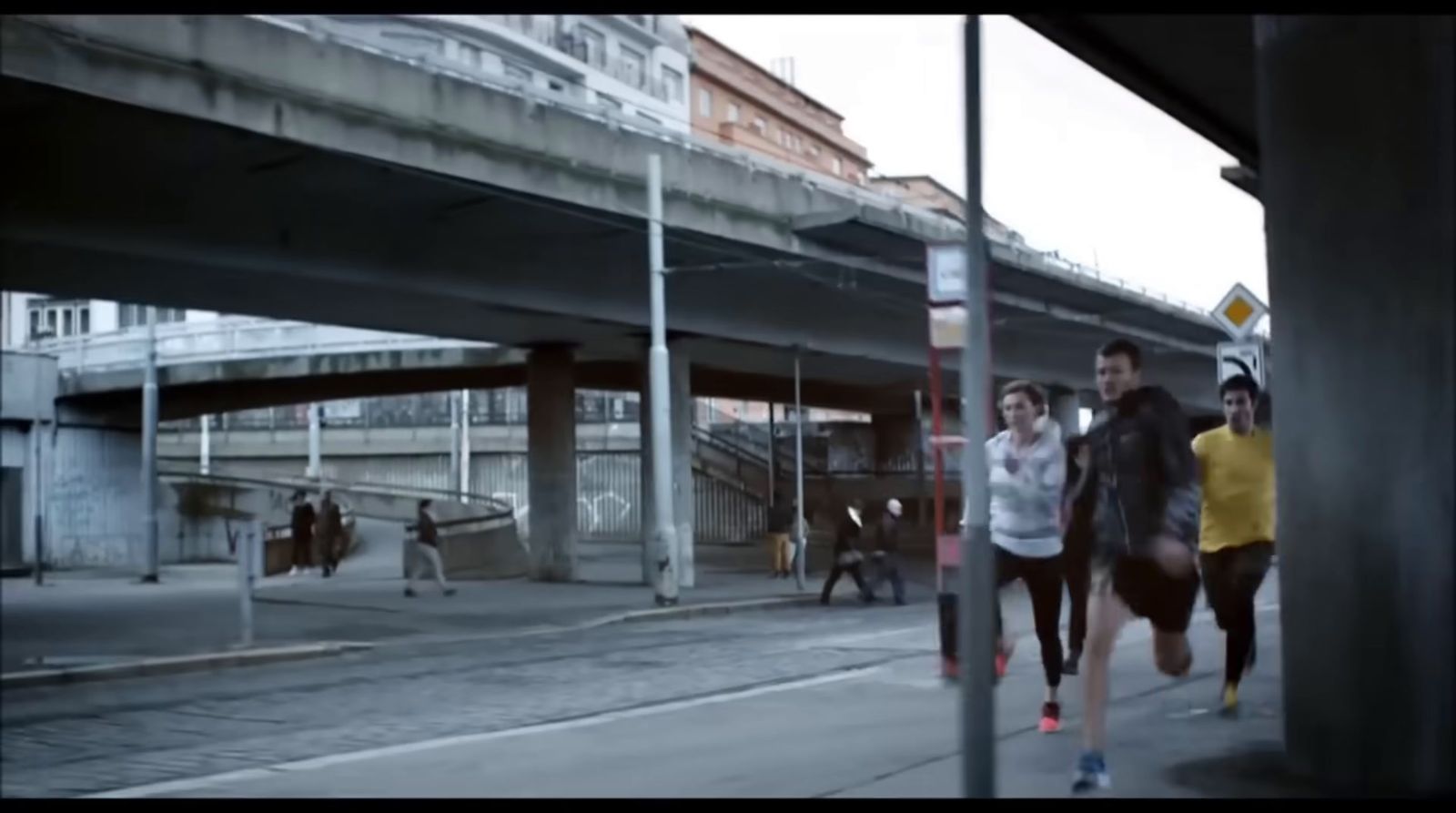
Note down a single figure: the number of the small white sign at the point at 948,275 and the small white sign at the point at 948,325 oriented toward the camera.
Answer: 2

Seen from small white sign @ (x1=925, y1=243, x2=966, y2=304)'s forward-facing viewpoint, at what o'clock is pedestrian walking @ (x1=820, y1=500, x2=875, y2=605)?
The pedestrian walking is roughly at 6 o'clock from the small white sign.

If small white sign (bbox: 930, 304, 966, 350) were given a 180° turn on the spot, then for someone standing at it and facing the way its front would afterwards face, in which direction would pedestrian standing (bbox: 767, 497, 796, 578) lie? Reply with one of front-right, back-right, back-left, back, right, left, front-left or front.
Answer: front
